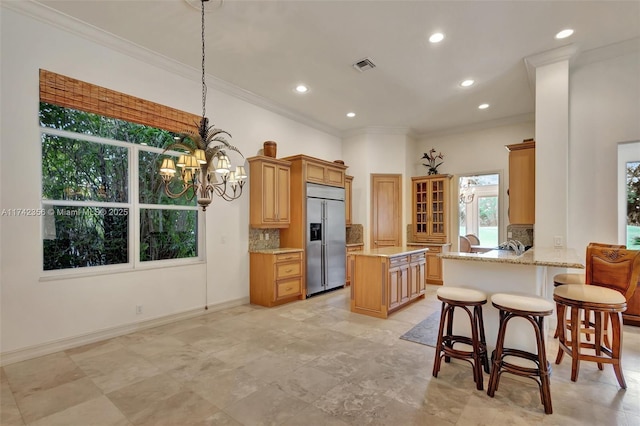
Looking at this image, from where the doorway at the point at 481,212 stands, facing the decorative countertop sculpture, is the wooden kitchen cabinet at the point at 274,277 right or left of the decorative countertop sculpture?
right

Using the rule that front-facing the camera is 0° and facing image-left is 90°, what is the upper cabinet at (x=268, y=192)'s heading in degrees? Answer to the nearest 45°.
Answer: approximately 315°

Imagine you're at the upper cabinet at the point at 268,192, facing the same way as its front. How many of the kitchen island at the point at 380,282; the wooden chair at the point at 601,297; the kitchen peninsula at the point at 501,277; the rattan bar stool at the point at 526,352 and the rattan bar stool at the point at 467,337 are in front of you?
5

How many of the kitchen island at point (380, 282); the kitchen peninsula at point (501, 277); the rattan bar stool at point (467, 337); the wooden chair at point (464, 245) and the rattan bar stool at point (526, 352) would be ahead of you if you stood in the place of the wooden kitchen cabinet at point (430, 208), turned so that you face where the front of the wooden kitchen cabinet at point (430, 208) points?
4

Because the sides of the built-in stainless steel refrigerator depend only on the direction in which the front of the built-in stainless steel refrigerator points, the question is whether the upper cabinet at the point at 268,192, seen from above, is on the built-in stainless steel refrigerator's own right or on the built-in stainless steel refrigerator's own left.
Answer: on the built-in stainless steel refrigerator's own right

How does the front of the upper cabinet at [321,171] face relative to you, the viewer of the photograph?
facing the viewer and to the right of the viewer

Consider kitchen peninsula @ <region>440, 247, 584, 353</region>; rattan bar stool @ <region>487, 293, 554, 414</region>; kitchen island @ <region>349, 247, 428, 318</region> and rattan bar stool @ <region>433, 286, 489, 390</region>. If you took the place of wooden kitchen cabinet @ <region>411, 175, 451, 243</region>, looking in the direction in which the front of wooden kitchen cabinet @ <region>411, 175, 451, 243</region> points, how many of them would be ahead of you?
4

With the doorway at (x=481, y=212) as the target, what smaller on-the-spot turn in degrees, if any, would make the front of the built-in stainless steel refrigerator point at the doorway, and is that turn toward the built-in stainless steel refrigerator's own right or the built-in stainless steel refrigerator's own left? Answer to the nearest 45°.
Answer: approximately 90° to the built-in stainless steel refrigerator's own left

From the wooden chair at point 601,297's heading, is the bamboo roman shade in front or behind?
in front

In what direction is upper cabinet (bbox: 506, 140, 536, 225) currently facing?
to the viewer's left

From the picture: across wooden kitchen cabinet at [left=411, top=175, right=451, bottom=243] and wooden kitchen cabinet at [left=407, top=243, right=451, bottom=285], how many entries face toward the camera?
2

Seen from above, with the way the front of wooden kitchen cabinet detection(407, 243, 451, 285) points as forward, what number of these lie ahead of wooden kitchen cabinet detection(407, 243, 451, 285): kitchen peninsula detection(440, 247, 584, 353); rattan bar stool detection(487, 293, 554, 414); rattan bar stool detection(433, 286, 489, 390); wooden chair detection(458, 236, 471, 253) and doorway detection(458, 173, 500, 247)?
3

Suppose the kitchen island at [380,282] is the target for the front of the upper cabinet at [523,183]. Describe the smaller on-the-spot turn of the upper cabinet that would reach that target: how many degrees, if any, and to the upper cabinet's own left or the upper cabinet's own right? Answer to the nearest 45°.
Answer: approximately 45° to the upper cabinet's own left
